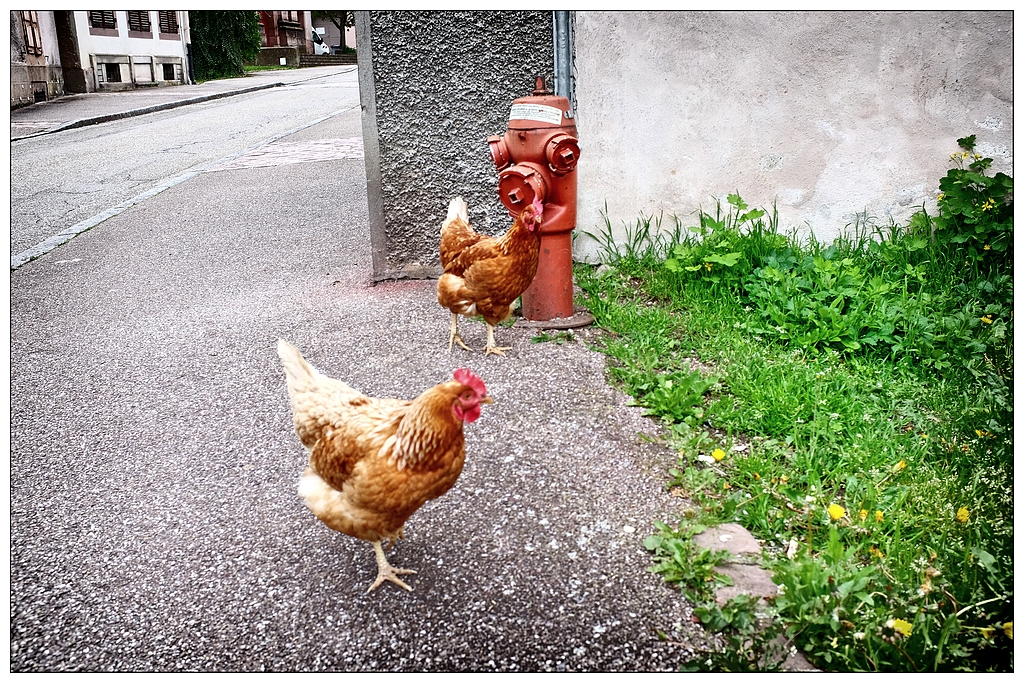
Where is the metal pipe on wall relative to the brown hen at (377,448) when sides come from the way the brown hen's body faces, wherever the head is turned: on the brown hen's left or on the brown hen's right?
on the brown hen's left

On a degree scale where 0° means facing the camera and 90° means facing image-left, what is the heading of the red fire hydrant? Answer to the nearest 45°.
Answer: approximately 45°

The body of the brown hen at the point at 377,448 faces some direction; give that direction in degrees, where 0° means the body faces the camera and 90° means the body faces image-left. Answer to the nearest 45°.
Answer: approximately 270°

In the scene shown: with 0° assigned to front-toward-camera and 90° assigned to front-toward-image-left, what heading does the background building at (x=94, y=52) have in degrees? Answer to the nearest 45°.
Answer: approximately 315°

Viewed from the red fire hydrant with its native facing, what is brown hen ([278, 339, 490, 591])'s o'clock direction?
The brown hen is roughly at 11 o'clock from the red fire hydrant.

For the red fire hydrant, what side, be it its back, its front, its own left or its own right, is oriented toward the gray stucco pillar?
right

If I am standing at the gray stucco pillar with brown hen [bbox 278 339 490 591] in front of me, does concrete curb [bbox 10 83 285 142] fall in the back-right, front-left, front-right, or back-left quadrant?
back-right

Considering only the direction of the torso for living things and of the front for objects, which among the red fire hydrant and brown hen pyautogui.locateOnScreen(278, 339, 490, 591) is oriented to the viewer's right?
the brown hen

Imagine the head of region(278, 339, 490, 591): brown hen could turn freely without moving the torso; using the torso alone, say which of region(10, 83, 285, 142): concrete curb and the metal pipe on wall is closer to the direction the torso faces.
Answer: the metal pipe on wall

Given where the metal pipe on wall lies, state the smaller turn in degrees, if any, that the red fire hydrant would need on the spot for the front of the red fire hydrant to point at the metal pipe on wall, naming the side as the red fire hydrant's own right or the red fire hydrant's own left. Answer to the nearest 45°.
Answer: approximately 135° to the red fire hydrant's own right

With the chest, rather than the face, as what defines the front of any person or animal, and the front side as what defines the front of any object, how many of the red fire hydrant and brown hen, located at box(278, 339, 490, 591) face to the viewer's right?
1
